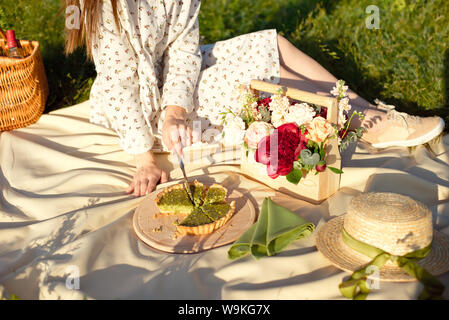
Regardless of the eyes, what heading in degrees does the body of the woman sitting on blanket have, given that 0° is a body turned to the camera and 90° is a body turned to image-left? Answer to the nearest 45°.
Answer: approximately 315°

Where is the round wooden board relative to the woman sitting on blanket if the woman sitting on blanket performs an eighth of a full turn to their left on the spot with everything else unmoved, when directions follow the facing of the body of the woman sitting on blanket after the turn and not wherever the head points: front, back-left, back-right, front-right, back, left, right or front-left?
right

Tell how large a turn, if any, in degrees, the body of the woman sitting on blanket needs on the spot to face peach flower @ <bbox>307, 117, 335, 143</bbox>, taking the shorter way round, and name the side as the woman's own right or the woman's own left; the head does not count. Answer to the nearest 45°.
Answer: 0° — they already face it

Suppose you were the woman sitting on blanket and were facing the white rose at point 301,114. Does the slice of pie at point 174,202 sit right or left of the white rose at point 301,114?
right

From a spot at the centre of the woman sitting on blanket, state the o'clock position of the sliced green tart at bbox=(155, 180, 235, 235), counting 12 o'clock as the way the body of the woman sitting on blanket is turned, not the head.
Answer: The sliced green tart is roughly at 1 o'clock from the woman sitting on blanket.

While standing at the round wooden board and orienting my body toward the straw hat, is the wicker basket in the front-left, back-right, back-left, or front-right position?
back-left

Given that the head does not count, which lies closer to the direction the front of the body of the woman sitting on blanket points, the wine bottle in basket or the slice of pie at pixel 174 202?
the slice of pie

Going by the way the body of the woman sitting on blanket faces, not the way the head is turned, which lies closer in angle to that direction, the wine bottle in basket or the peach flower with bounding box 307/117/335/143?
the peach flower

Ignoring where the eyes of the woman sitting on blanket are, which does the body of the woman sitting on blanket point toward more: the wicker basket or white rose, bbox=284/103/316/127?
the white rose

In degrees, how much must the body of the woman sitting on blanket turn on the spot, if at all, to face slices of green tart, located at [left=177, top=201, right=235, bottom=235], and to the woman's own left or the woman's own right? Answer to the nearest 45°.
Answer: approximately 45° to the woman's own right
